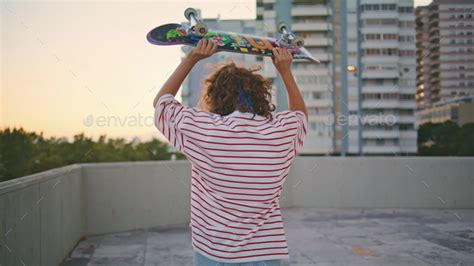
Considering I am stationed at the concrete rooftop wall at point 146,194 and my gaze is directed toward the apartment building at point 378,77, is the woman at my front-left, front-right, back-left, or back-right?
back-right

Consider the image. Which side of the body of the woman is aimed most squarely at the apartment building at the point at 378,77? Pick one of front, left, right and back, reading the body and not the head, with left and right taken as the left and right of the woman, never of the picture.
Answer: front

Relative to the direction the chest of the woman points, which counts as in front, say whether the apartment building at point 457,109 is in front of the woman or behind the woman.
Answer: in front

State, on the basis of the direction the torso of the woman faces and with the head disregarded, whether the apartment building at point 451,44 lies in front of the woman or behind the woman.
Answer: in front

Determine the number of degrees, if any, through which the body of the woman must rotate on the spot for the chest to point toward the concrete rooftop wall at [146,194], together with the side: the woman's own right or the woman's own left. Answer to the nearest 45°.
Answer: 0° — they already face it

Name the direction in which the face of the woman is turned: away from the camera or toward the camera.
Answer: away from the camera

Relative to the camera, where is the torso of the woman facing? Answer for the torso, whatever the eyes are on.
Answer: away from the camera
